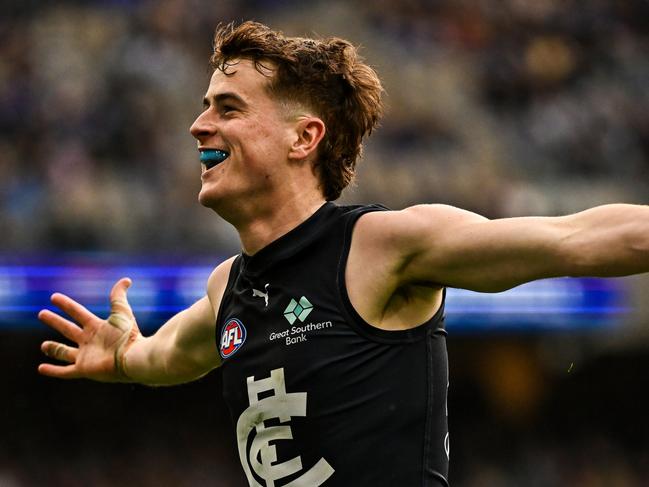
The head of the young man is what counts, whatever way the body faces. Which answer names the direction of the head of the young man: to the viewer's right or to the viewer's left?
to the viewer's left

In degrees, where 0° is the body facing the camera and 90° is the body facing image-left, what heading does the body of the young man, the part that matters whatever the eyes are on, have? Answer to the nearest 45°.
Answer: approximately 45°
